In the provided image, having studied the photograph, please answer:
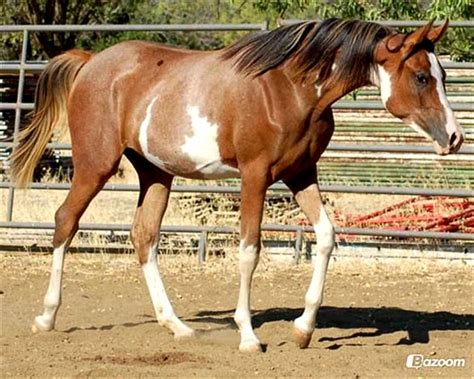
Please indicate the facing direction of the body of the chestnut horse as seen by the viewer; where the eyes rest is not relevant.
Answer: to the viewer's right
